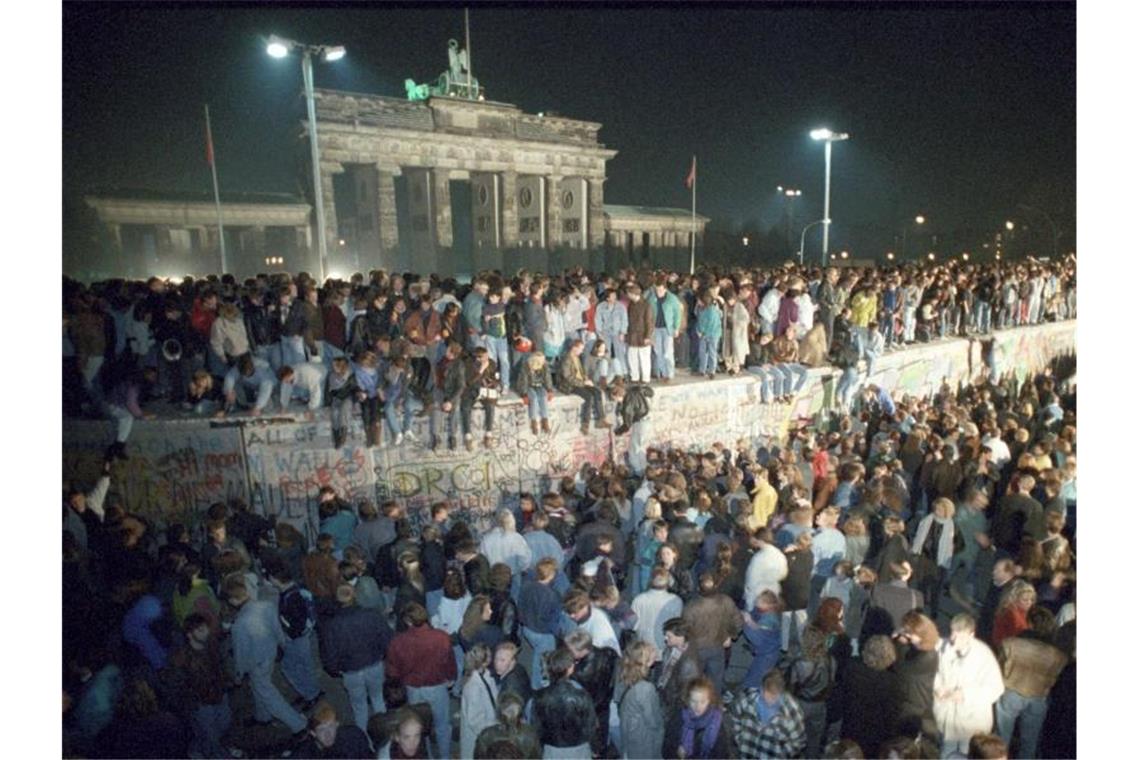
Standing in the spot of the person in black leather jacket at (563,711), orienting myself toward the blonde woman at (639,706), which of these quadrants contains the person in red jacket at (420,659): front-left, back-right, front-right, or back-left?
back-left

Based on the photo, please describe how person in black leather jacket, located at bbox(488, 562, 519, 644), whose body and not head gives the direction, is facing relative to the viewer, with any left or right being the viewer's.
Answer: facing away from the viewer

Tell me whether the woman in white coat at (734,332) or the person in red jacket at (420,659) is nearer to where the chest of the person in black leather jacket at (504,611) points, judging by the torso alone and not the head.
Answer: the woman in white coat

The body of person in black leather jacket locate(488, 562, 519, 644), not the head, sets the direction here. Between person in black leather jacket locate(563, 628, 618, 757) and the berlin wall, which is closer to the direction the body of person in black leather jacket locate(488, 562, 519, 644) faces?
the berlin wall

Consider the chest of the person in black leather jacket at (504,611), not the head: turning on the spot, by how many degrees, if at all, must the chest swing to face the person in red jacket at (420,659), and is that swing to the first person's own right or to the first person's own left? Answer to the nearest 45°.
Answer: approximately 135° to the first person's own left

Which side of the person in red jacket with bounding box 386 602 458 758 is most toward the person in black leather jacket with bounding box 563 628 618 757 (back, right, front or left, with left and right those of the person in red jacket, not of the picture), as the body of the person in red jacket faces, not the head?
right

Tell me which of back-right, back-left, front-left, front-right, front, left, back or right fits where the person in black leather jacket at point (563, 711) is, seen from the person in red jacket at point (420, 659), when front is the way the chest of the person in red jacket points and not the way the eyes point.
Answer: back-right

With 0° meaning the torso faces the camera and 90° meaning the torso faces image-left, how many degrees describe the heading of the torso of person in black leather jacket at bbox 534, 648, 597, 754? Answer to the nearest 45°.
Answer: approximately 180°

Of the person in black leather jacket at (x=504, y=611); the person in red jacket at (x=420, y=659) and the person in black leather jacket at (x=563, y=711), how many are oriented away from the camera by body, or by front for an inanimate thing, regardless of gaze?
3

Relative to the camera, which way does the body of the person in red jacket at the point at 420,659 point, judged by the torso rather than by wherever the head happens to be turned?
away from the camera

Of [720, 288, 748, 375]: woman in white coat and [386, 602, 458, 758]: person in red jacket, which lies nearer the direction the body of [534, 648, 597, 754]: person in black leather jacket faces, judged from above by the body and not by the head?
the woman in white coat
